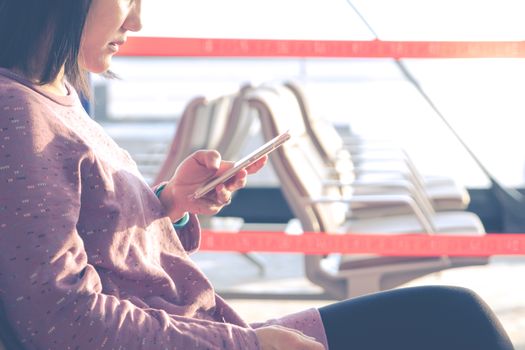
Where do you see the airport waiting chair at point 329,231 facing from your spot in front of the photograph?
facing to the right of the viewer

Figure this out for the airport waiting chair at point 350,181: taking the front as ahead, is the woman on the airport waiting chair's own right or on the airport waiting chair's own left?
on the airport waiting chair's own right

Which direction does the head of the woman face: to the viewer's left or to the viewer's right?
to the viewer's right

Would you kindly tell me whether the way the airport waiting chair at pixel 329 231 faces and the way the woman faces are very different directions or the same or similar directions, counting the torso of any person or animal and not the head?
same or similar directions

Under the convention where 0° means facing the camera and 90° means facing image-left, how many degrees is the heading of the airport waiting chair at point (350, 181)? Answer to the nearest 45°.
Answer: approximately 270°

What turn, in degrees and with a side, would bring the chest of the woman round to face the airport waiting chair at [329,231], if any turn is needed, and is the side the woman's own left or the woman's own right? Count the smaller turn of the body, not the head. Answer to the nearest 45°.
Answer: approximately 90° to the woman's own left

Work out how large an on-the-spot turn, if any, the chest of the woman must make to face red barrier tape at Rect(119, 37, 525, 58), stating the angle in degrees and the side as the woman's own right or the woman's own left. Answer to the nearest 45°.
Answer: approximately 90° to the woman's own left

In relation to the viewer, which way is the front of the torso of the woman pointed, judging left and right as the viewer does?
facing to the right of the viewer

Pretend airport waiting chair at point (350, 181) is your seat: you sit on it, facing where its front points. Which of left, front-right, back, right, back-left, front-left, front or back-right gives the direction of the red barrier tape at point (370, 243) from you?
right

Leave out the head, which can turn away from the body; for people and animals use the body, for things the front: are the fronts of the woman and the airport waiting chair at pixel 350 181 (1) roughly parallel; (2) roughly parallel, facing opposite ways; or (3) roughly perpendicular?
roughly parallel
